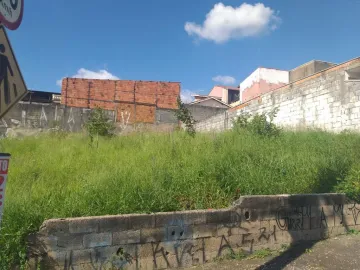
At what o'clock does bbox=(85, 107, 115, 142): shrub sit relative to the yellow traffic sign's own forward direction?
The shrub is roughly at 8 o'clock from the yellow traffic sign.

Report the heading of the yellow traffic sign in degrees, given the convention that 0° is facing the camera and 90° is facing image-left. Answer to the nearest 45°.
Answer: approximately 315°

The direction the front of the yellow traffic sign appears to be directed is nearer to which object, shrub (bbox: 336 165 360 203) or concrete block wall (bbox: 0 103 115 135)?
the shrub

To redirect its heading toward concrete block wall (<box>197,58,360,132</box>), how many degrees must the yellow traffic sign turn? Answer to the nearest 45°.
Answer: approximately 90° to its left

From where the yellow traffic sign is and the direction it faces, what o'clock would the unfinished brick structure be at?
The unfinished brick structure is roughly at 8 o'clock from the yellow traffic sign.

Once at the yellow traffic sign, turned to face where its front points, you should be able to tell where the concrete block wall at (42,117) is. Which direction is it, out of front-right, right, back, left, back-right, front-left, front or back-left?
back-left

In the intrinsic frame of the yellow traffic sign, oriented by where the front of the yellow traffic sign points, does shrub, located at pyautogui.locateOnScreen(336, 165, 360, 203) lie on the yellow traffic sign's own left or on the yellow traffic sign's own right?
on the yellow traffic sign's own left
